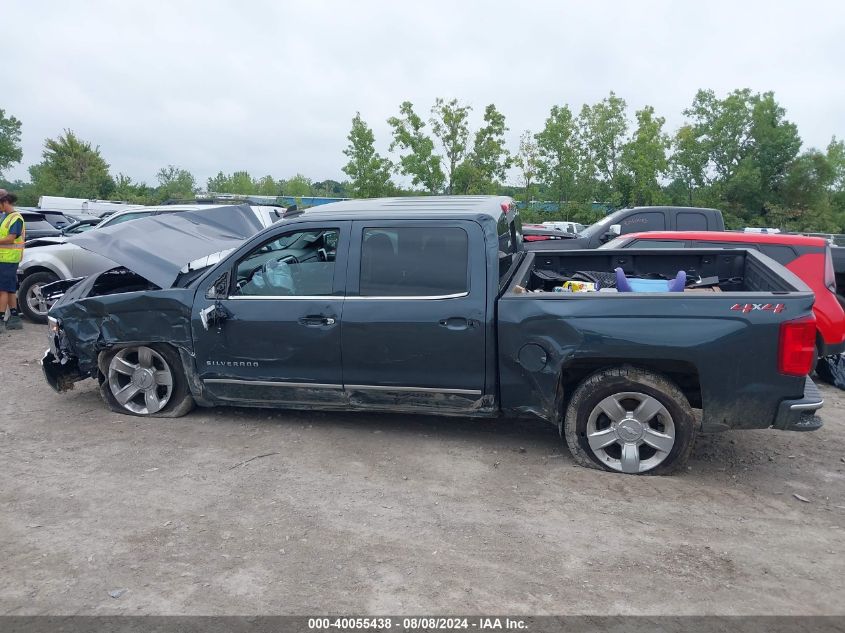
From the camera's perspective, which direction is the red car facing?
to the viewer's left

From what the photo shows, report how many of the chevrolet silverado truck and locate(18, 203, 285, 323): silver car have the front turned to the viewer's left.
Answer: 2

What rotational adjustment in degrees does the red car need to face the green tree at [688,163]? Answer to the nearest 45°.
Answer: approximately 90° to its right

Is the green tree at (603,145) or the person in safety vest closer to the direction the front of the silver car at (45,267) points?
the person in safety vest

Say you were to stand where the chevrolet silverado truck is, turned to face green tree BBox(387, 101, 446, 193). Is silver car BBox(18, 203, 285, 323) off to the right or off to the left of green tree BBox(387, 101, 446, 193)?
left

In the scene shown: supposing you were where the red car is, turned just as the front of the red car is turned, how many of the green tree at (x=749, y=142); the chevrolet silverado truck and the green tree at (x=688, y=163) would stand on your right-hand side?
2

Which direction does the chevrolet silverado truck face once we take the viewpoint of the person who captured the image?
facing to the left of the viewer

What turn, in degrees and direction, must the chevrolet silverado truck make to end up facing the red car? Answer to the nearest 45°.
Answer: approximately 135° to its right

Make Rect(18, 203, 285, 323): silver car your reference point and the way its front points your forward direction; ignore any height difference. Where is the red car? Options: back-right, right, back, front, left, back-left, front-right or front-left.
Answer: back-left

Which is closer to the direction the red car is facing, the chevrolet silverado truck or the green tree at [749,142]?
the chevrolet silverado truck
